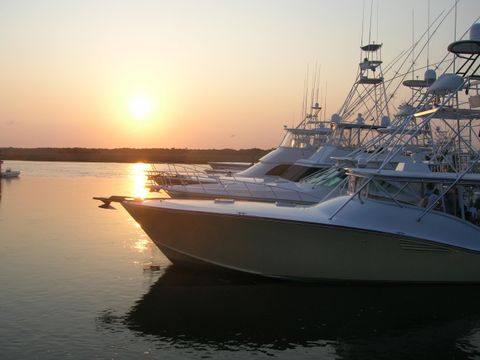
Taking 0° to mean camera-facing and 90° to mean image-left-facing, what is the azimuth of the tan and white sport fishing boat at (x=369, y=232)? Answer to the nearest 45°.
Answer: approximately 90°
